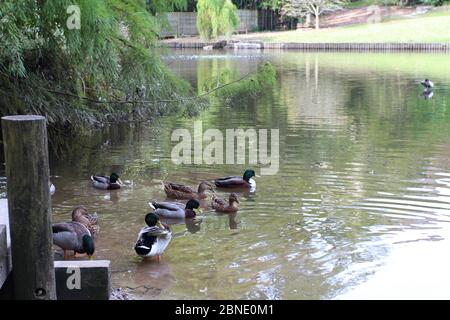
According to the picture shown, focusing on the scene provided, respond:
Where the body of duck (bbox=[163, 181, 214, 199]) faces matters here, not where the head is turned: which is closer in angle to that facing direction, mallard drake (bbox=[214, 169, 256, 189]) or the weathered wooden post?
the mallard drake

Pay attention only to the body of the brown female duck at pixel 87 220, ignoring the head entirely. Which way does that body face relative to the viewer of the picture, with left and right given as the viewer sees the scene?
facing away from the viewer and to the left of the viewer

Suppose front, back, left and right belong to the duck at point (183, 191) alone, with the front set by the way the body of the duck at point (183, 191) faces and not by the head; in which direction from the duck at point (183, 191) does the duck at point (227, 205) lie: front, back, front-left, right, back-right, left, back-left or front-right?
front-right

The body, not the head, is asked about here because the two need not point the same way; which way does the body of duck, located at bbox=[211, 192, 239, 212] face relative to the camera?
to the viewer's right

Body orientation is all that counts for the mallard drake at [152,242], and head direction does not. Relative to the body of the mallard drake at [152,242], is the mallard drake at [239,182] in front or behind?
in front

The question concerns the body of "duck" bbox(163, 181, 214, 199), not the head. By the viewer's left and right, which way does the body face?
facing to the right of the viewer

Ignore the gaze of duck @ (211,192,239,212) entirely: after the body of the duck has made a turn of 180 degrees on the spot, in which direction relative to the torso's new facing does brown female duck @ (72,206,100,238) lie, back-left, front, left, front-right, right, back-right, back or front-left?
front-left

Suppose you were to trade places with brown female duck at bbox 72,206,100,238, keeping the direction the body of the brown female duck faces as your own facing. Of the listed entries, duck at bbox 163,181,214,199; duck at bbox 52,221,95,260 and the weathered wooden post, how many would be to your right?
1

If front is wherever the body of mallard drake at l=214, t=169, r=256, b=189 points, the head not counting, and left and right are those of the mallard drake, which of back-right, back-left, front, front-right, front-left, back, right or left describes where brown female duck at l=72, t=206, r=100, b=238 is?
back-right

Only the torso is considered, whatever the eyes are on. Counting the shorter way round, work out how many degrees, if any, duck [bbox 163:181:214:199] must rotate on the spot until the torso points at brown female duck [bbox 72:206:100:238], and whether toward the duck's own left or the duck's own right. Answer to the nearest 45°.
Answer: approximately 135° to the duck's own right

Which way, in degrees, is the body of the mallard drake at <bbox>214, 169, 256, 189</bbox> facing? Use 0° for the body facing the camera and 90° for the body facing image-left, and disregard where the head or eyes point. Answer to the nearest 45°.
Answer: approximately 270°
